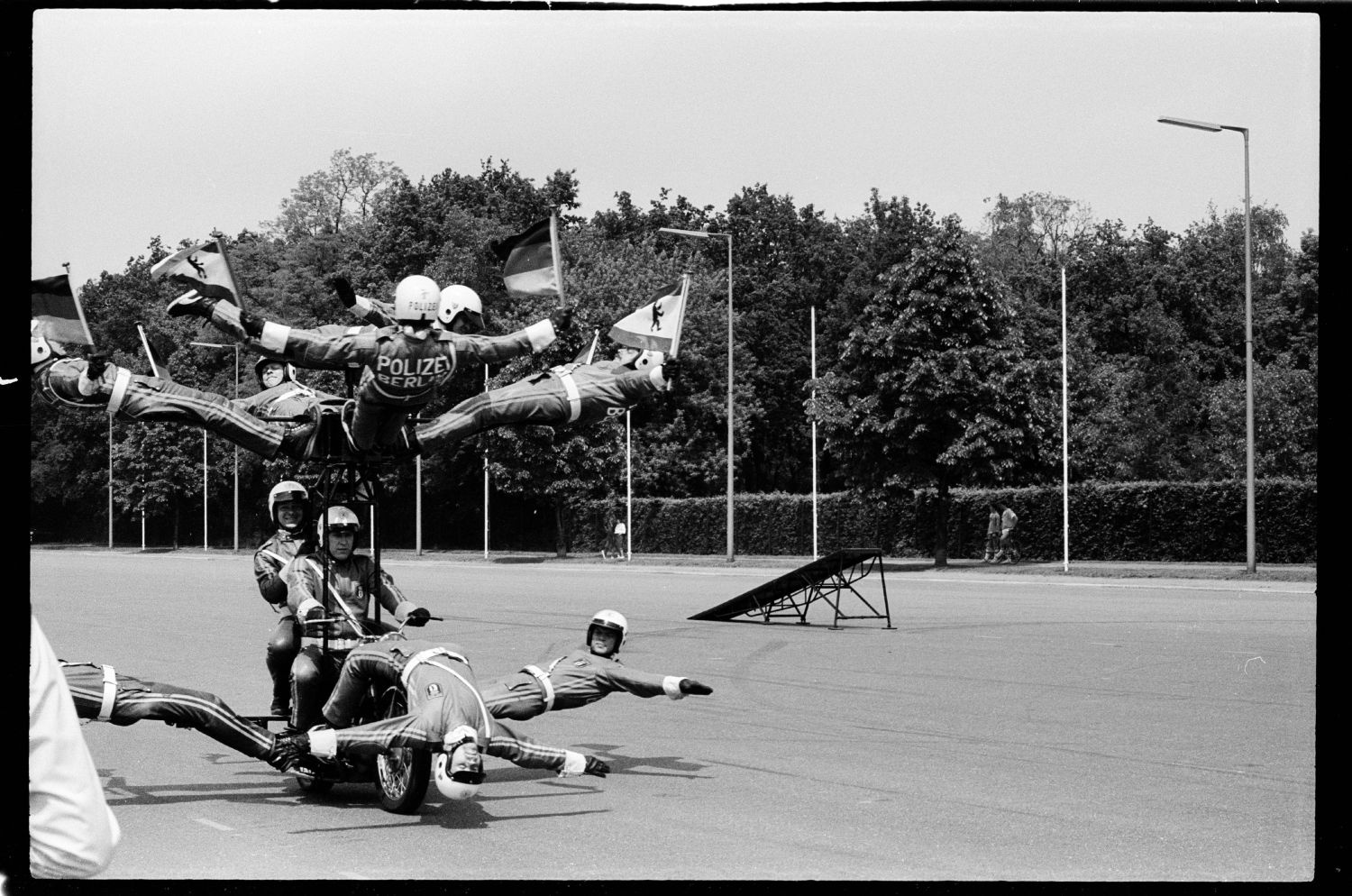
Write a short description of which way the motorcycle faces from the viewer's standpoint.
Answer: facing the viewer and to the right of the viewer

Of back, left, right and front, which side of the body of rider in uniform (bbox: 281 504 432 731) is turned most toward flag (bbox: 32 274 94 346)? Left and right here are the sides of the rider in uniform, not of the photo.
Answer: right

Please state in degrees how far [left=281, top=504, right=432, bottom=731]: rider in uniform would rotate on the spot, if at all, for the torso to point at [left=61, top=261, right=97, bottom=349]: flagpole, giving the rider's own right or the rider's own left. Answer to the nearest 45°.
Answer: approximately 90° to the rider's own right

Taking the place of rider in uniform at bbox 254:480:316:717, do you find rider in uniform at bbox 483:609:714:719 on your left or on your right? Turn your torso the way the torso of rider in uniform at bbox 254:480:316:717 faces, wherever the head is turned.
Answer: on your left

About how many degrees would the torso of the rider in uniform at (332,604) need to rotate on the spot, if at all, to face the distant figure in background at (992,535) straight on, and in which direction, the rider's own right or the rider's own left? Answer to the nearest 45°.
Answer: approximately 90° to the rider's own left

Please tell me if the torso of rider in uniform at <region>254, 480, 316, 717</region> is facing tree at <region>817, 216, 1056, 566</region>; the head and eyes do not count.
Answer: no

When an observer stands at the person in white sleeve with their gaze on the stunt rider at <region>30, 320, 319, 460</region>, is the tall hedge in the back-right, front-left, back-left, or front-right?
front-right

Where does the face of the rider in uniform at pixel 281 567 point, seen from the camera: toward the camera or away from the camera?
toward the camera

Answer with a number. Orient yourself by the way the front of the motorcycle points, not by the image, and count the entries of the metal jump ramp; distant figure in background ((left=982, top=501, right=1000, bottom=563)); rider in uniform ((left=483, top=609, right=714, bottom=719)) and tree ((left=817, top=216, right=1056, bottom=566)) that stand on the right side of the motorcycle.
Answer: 0

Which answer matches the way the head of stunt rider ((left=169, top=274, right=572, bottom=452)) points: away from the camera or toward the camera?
away from the camera

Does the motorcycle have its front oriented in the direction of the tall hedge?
no

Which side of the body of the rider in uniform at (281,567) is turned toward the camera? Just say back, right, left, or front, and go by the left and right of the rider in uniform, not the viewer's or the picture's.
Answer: front
